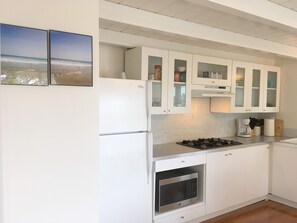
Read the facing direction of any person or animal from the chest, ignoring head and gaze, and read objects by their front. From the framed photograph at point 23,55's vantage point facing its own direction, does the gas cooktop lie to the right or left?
on its left

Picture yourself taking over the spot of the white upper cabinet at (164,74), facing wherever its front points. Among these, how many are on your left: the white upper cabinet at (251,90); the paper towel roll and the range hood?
3

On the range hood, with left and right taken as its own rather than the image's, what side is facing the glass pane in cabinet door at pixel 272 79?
left

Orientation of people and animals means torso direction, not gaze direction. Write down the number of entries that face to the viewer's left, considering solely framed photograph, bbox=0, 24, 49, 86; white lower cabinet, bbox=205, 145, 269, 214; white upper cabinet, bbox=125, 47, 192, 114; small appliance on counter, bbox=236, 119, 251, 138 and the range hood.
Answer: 0

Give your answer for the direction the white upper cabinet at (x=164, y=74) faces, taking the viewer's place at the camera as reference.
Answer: facing the viewer and to the right of the viewer

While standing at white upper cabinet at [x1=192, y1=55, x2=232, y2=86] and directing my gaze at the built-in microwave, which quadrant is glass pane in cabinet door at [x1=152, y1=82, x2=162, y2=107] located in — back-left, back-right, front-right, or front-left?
front-right

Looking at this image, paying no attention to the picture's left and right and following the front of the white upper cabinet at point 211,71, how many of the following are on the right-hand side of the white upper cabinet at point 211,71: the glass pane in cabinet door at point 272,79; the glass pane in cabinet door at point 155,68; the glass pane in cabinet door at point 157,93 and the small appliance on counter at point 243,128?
2

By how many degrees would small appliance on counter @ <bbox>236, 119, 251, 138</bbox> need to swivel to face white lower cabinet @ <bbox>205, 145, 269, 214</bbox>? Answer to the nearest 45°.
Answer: approximately 45° to its right

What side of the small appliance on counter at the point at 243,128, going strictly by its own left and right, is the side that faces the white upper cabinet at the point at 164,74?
right

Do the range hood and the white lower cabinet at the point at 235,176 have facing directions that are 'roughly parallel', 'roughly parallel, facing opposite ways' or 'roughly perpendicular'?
roughly parallel

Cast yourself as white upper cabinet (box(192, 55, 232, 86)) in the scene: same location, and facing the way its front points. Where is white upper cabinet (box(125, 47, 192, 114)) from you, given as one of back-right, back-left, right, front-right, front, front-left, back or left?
right
